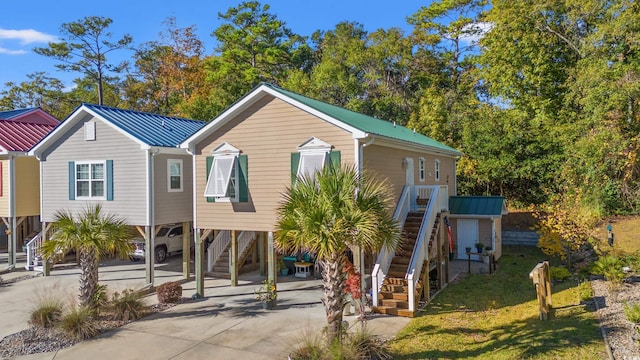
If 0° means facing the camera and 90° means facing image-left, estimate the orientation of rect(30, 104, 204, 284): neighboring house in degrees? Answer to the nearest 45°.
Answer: approximately 45°

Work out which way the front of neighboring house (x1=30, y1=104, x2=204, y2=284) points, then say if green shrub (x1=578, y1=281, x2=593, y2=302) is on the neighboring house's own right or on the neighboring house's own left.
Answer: on the neighboring house's own left

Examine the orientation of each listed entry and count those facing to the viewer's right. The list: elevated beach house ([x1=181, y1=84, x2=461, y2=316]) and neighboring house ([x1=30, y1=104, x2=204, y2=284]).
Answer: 0

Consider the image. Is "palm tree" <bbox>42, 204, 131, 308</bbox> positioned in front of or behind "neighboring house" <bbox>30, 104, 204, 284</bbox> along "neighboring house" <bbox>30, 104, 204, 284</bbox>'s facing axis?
in front

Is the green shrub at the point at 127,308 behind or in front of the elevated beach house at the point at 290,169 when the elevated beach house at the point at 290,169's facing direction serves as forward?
in front

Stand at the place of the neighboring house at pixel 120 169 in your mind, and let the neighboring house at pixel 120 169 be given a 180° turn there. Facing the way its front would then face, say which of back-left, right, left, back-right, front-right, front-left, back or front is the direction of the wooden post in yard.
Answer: right

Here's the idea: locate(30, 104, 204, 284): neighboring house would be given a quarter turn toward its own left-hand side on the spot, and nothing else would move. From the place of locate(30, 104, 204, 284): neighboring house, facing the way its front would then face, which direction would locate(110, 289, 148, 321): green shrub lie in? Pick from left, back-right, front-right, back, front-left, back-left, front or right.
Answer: front-right

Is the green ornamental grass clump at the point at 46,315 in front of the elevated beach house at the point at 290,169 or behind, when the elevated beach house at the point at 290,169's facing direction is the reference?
in front

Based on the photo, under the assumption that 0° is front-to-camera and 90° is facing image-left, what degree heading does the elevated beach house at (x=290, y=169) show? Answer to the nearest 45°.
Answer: approximately 45°

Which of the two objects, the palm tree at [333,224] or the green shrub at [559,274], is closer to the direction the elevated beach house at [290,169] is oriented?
the palm tree
